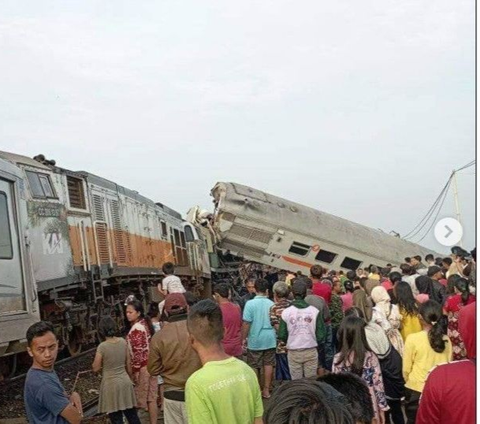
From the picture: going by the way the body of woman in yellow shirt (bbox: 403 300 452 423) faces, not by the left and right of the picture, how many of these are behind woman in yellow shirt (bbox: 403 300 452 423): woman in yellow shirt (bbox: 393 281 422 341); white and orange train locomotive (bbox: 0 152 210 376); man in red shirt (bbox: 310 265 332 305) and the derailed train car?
0

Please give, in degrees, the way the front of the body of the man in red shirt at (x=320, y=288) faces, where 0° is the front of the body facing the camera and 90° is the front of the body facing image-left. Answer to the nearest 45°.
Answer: approximately 180°

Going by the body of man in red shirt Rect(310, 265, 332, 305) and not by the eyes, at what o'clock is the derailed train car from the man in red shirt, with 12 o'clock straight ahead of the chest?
The derailed train car is roughly at 12 o'clock from the man in red shirt.

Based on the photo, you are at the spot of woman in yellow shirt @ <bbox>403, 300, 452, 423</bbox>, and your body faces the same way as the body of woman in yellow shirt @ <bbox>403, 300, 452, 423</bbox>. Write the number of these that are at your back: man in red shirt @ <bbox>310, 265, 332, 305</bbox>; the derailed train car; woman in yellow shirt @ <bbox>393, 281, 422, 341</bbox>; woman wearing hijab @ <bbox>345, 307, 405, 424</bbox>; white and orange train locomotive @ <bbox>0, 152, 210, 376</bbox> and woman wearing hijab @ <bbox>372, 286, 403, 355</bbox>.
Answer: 0

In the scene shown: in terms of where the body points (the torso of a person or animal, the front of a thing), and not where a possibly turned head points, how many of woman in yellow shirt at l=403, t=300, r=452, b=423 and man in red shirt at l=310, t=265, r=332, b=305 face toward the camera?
0

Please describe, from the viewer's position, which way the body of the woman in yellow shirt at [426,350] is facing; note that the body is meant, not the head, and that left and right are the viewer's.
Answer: facing away from the viewer and to the left of the viewer

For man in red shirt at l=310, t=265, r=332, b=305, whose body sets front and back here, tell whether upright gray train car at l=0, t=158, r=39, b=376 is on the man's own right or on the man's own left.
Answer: on the man's own left

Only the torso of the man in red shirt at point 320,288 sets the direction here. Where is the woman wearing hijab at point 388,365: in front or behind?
behind

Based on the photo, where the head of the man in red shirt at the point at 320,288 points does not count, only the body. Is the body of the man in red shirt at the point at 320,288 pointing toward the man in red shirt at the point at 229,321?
no

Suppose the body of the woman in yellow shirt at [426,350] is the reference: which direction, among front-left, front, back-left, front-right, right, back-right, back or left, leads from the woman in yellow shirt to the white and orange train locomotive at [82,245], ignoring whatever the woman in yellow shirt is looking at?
front
